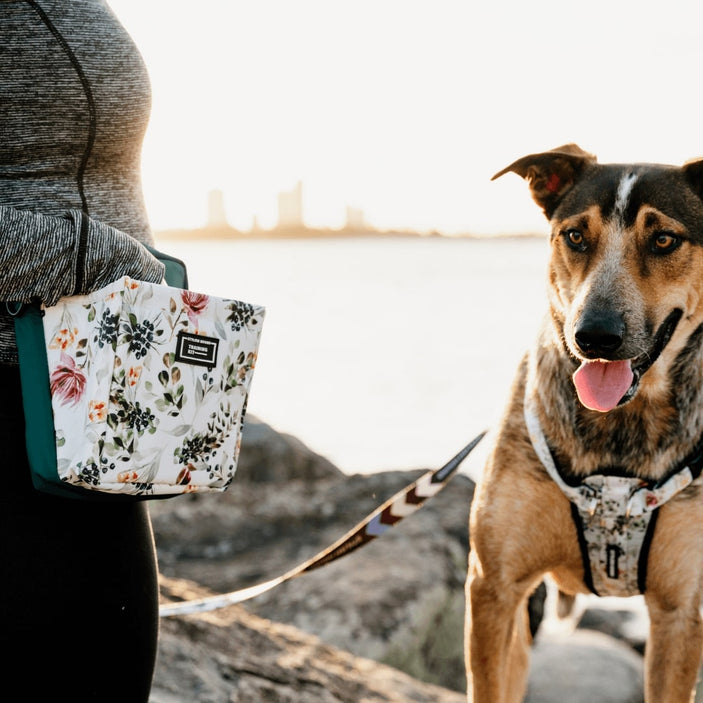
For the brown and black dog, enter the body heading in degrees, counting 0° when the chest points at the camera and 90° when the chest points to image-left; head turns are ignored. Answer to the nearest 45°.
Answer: approximately 0°

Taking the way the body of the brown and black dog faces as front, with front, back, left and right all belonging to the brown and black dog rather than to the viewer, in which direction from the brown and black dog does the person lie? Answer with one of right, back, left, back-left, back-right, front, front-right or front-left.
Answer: front-right

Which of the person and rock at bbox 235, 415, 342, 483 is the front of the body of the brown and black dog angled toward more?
the person

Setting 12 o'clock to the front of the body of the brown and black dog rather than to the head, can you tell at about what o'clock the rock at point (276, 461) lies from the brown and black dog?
The rock is roughly at 5 o'clock from the brown and black dog.

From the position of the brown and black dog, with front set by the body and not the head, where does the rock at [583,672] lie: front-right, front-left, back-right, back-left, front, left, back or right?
back

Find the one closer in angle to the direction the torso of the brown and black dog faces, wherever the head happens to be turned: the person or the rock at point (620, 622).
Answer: the person

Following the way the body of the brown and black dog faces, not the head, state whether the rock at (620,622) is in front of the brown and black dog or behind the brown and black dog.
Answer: behind

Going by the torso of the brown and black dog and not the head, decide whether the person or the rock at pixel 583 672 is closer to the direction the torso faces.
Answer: the person
